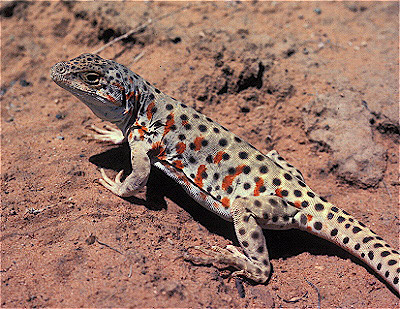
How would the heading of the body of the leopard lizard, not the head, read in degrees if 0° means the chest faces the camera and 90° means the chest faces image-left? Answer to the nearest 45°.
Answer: approximately 90°
